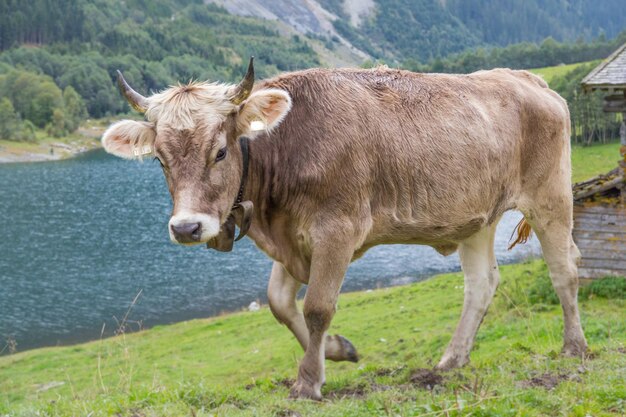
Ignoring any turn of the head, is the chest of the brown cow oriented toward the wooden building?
no

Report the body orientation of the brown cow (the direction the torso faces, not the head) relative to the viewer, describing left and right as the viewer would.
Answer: facing the viewer and to the left of the viewer
